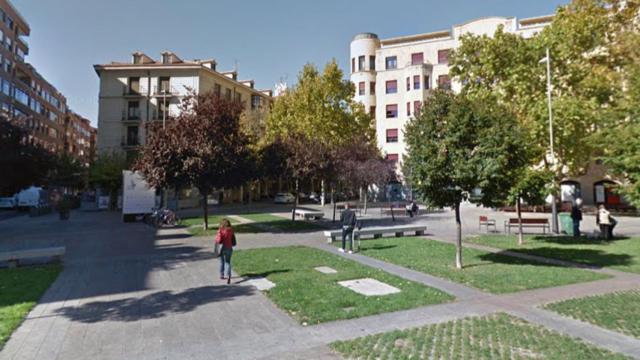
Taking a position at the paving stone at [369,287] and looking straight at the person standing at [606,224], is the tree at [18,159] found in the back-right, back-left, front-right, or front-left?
back-left

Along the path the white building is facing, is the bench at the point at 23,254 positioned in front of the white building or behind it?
in front

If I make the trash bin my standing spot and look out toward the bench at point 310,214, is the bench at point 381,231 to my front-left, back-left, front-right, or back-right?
front-left

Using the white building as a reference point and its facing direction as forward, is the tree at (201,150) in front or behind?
in front

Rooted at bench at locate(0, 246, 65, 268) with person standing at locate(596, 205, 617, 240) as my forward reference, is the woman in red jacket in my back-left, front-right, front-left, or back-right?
front-right
